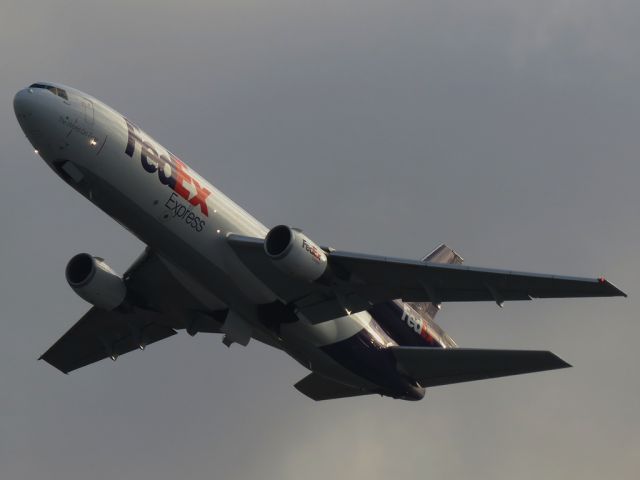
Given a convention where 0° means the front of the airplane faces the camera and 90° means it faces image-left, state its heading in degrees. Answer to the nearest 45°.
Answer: approximately 45°
